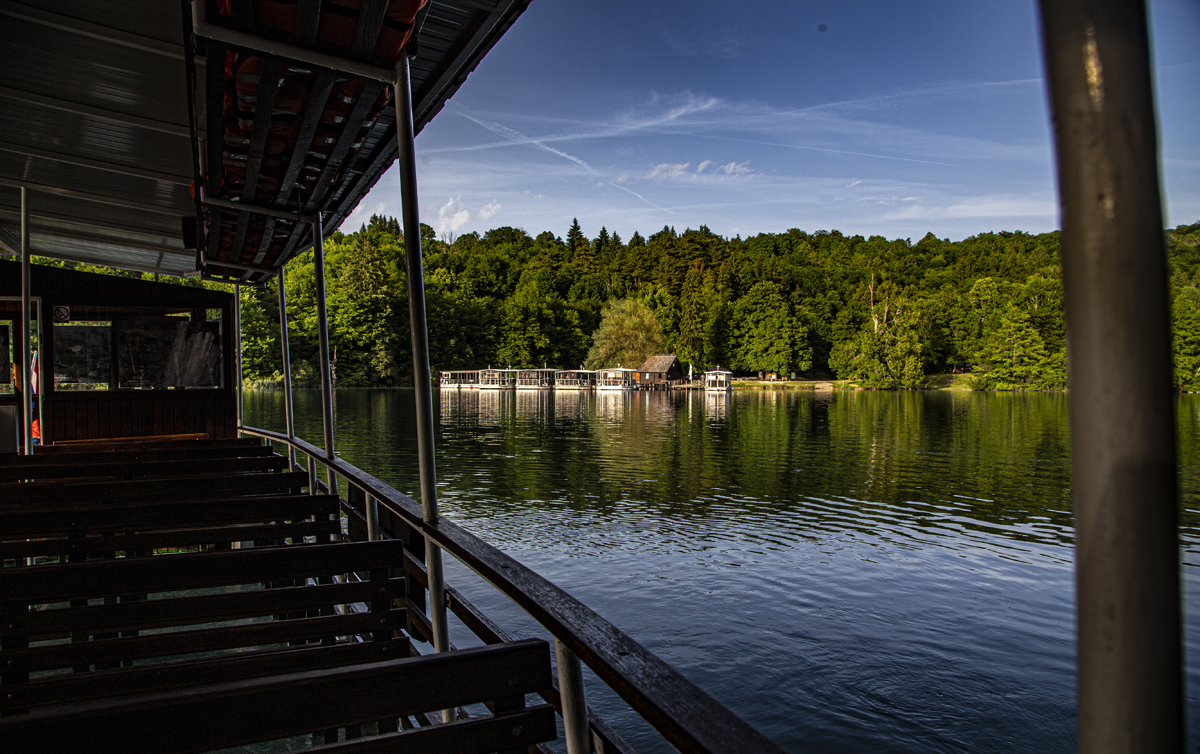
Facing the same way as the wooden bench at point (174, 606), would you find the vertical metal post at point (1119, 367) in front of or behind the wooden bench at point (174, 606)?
behind

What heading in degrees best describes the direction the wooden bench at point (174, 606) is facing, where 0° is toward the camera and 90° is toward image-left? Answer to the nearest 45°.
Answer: approximately 180°

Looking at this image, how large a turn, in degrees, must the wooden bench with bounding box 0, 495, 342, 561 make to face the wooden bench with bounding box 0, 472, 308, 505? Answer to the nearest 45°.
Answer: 0° — it already faces it

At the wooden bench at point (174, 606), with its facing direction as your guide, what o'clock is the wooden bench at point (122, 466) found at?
the wooden bench at point (122, 466) is roughly at 12 o'clock from the wooden bench at point (174, 606).

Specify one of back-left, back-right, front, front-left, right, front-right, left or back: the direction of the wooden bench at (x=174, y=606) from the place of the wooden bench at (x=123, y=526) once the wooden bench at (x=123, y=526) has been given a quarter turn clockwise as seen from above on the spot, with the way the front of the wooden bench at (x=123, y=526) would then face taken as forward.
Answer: right

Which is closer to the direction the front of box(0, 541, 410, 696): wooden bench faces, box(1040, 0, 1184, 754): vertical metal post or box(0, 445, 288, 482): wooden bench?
the wooden bench

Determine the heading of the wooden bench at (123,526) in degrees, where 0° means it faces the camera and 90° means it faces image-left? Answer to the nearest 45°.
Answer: approximately 180°

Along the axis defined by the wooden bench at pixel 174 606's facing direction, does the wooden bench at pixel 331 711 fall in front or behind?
behind

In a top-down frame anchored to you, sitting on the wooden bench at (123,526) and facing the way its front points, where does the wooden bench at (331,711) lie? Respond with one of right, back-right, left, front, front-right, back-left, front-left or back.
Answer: back
